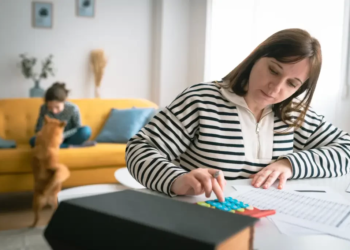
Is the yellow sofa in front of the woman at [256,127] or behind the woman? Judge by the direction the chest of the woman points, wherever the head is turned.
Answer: behind

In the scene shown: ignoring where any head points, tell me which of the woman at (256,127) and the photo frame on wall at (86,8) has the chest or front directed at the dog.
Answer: the photo frame on wall

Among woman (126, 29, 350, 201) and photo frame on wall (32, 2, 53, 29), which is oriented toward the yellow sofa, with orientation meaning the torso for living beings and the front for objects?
the photo frame on wall

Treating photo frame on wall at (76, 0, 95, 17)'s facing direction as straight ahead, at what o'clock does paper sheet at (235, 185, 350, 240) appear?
The paper sheet is roughly at 12 o'clock from the photo frame on wall.

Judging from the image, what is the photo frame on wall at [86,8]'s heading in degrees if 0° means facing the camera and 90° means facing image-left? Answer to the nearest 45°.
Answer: approximately 0°

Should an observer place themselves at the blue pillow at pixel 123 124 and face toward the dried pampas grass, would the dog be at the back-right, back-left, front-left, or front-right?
back-left
